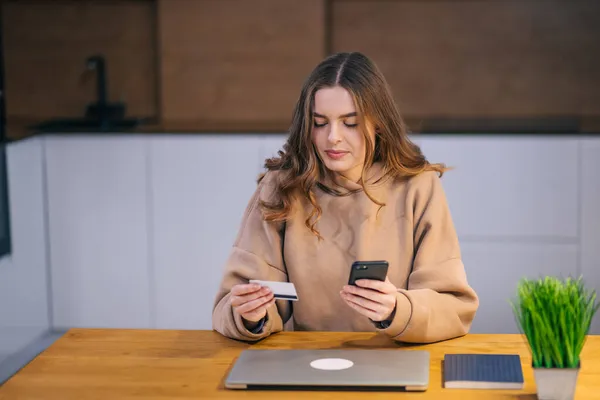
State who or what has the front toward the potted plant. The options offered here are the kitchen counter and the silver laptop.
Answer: the kitchen counter

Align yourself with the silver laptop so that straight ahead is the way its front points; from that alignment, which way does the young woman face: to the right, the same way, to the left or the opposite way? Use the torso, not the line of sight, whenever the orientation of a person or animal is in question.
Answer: the opposite way

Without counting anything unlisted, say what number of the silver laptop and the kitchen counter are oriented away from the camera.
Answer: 1

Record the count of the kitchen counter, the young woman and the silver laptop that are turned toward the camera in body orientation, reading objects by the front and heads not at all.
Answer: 2

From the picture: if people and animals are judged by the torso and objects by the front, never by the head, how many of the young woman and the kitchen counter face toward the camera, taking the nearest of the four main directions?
2

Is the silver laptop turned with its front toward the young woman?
yes

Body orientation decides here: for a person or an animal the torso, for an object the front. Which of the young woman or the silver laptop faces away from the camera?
the silver laptop

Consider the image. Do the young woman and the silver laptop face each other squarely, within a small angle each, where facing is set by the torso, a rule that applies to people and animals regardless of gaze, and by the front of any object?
yes

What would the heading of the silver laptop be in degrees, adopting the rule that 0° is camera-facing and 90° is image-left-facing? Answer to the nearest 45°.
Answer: approximately 180°

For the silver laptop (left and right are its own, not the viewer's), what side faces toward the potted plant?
right
